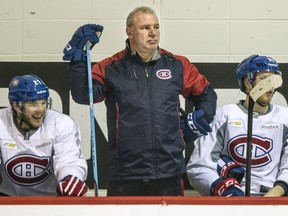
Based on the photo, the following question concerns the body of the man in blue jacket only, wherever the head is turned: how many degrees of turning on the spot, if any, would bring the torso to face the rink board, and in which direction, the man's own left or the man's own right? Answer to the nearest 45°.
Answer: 0° — they already face it

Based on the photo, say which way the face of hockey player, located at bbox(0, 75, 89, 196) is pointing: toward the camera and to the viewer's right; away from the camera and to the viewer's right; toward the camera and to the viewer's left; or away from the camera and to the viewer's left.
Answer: toward the camera and to the viewer's right

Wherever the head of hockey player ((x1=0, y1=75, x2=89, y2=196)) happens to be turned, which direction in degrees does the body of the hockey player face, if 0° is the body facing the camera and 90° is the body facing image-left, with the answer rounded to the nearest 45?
approximately 0°

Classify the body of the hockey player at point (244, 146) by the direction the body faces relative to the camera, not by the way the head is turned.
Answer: toward the camera

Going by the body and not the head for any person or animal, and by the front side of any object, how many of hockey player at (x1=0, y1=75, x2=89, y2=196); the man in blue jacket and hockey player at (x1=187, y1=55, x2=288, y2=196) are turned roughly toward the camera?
3
